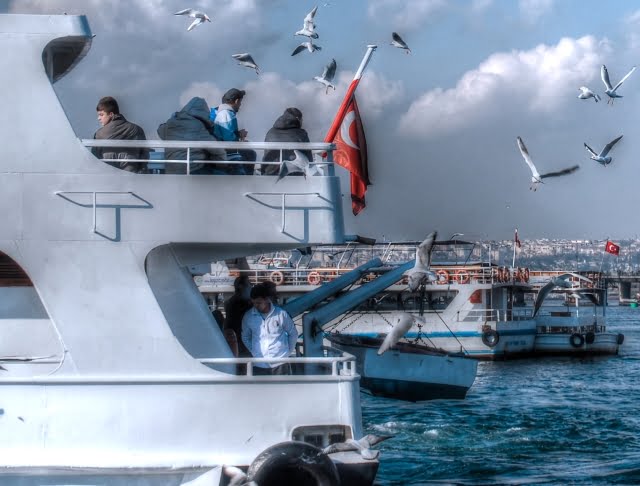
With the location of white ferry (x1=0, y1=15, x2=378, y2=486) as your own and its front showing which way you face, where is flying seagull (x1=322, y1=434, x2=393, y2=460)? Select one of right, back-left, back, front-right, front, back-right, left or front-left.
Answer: back

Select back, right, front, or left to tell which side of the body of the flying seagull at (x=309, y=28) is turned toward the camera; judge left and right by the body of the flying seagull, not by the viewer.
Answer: left

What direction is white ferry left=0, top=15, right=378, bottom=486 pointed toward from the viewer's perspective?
to the viewer's left

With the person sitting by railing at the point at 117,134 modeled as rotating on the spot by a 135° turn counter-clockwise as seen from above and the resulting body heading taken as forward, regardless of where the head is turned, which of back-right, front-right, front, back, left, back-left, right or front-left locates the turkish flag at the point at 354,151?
left

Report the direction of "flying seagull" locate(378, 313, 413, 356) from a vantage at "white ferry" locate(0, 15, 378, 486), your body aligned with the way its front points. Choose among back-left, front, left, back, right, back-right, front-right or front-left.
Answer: back-right
